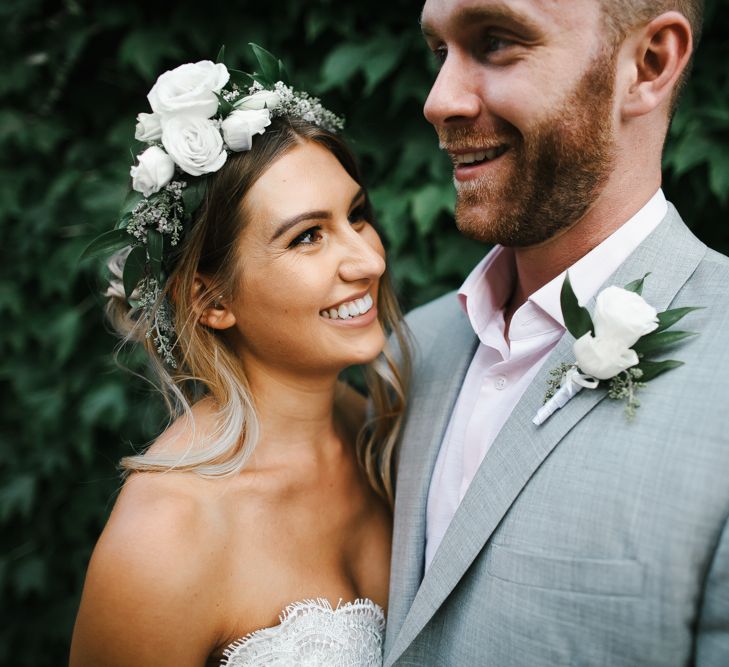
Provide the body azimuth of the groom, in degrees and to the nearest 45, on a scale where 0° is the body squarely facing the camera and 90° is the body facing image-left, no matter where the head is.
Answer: approximately 45°

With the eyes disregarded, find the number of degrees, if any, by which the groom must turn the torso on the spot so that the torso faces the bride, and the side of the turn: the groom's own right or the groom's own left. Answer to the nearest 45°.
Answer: approximately 45° to the groom's own right
